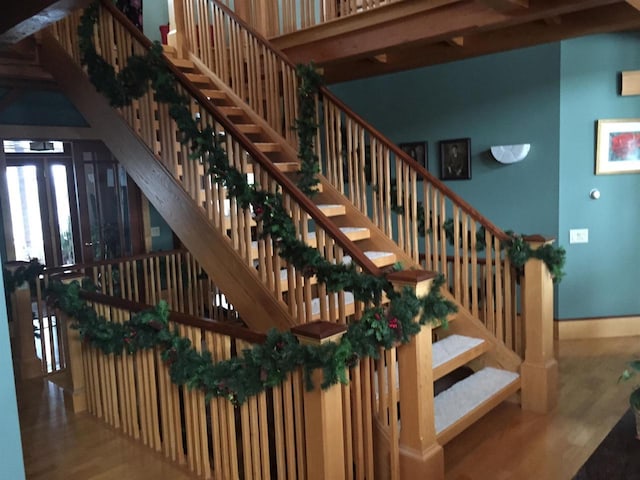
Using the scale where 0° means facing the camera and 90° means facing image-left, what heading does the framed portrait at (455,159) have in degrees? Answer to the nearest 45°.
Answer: approximately 0°

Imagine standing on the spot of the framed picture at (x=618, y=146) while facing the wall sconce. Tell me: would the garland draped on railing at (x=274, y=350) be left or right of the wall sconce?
left

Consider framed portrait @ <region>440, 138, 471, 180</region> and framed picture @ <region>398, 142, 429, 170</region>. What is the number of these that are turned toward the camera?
2

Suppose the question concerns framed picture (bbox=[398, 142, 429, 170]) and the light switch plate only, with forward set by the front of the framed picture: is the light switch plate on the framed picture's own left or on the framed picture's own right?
on the framed picture's own left

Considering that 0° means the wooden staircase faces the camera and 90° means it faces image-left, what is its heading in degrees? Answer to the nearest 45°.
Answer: approximately 315°

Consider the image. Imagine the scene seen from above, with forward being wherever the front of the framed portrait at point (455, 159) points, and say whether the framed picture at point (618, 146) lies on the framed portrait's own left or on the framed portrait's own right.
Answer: on the framed portrait's own left
